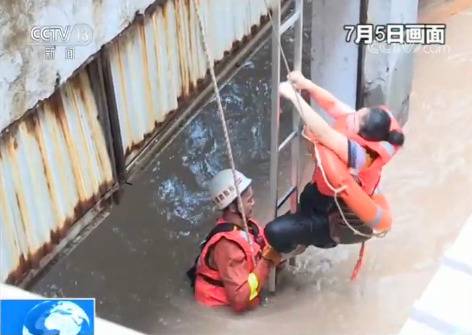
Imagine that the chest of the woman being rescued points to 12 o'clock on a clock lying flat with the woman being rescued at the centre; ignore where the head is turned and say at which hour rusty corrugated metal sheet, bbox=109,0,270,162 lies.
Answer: The rusty corrugated metal sheet is roughly at 12 o'clock from the woman being rescued.

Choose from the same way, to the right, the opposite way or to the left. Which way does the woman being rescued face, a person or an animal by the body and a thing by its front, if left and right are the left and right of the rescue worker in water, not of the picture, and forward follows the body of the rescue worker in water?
the opposite way

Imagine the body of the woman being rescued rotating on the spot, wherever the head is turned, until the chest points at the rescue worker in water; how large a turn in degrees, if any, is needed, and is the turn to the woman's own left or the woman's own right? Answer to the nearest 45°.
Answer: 0° — they already face them

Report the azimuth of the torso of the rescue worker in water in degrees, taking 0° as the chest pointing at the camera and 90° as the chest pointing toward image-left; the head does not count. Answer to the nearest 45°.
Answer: approximately 270°

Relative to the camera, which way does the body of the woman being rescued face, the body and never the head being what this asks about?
to the viewer's left

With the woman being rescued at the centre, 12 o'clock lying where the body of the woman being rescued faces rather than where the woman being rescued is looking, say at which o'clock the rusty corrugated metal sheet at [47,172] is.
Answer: The rusty corrugated metal sheet is roughly at 11 o'clock from the woman being rescued.

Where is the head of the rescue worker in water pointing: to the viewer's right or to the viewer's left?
to the viewer's right
